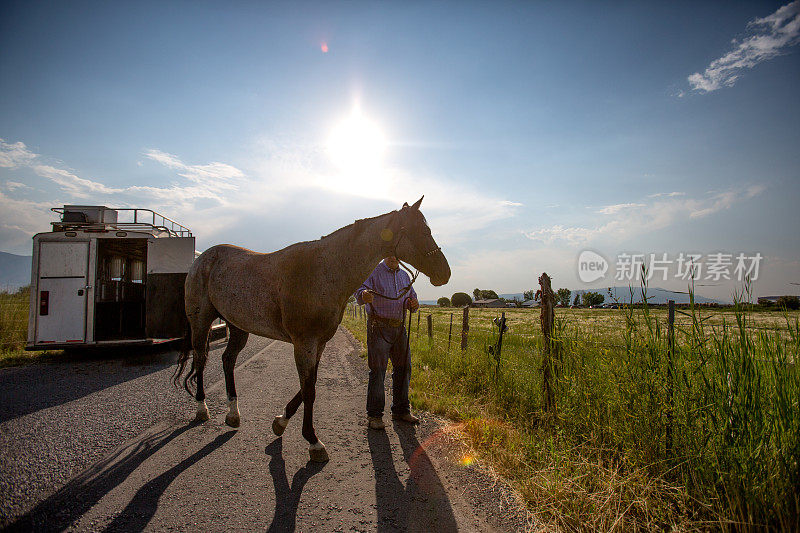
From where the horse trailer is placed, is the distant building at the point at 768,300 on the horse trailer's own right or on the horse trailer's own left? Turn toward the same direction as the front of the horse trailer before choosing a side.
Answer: on the horse trailer's own right

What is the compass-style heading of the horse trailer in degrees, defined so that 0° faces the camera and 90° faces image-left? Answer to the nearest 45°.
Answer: approximately 225°

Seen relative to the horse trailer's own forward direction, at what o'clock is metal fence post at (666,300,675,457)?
The metal fence post is roughly at 4 o'clock from the horse trailer.

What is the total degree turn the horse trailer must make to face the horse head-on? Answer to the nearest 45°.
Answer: approximately 135° to its right

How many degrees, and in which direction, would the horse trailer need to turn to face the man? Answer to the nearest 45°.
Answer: approximately 90° to its right
